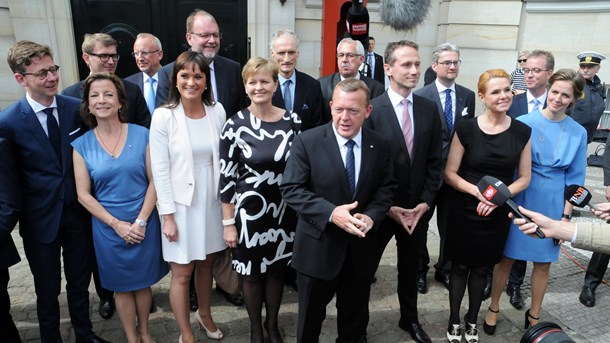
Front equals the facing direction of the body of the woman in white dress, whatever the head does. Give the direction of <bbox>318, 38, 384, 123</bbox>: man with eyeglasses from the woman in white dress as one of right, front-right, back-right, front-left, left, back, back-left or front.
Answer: left

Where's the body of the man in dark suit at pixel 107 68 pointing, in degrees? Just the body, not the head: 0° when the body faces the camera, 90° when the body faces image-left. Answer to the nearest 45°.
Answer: approximately 0°

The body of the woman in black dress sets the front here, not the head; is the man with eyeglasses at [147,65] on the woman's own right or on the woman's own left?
on the woman's own right

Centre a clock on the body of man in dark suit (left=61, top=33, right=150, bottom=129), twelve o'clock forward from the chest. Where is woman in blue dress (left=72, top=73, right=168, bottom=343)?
The woman in blue dress is roughly at 12 o'clock from the man in dark suit.

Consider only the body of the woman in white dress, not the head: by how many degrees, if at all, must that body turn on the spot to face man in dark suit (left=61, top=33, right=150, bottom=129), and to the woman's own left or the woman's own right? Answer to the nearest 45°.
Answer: approximately 180°

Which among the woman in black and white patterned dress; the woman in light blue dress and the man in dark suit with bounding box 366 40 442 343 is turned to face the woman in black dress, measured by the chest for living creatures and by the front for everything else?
the woman in light blue dress

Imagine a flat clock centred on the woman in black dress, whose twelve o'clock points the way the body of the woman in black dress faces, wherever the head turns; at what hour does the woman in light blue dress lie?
The woman in light blue dress is roughly at 8 o'clock from the woman in black dress.

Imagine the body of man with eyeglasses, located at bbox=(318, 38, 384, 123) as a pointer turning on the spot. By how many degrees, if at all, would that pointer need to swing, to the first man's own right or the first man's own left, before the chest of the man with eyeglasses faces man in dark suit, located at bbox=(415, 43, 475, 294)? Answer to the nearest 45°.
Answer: approximately 90° to the first man's own left

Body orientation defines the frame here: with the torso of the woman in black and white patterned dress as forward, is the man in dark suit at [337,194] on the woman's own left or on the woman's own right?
on the woman's own left

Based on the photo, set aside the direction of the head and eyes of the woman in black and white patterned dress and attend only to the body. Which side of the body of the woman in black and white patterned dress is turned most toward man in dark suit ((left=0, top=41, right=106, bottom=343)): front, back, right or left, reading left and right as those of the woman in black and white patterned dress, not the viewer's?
right

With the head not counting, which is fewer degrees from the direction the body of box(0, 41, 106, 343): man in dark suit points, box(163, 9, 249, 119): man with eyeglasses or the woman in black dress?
the woman in black dress
